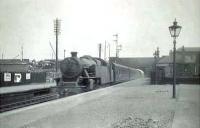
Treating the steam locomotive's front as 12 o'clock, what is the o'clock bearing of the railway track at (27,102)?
The railway track is roughly at 11 o'clock from the steam locomotive.

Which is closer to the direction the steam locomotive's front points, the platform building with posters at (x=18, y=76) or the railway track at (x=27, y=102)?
the railway track

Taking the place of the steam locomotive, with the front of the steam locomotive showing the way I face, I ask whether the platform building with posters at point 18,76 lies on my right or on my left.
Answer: on my right

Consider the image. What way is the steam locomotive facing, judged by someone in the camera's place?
facing the viewer and to the left of the viewer
